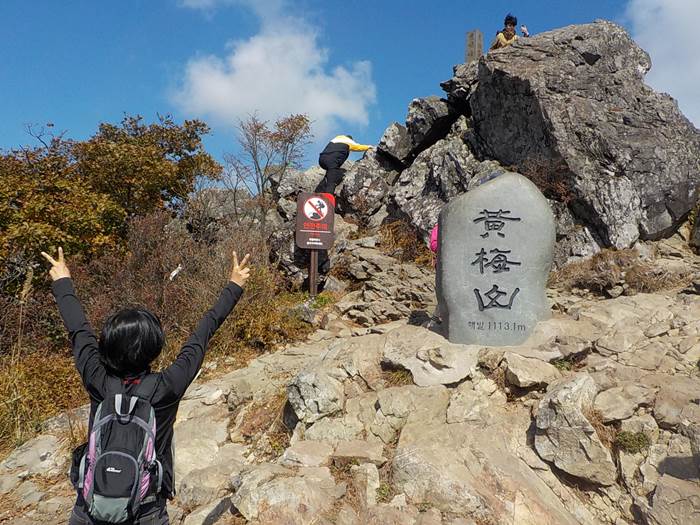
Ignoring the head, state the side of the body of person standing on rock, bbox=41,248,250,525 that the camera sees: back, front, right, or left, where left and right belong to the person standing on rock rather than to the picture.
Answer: back

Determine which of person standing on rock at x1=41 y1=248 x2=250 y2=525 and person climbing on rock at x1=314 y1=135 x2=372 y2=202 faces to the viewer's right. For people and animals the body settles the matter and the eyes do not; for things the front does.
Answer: person climbing on rock at x1=314 y1=135 x2=372 y2=202

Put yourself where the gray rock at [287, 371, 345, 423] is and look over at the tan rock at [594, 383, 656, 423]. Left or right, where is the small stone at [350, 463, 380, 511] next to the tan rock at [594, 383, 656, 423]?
right

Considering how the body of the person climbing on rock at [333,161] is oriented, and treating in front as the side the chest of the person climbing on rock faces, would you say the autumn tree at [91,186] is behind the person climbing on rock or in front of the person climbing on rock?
behind

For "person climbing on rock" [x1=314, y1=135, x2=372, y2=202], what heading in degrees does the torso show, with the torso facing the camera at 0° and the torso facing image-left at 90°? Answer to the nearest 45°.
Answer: approximately 270°

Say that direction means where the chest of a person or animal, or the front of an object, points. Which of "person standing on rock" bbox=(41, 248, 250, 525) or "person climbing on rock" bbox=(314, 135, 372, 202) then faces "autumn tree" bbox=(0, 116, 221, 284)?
"person standing on rock" bbox=(41, 248, 250, 525)

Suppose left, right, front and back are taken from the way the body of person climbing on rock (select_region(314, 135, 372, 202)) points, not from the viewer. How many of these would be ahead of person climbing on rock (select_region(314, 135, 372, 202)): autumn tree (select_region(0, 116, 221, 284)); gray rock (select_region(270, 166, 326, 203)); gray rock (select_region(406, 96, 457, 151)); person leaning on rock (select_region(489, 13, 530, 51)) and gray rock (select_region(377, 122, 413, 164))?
3

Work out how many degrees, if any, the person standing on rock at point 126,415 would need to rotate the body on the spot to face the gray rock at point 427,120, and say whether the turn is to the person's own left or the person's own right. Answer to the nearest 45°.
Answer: approximately 45° to the person's own right

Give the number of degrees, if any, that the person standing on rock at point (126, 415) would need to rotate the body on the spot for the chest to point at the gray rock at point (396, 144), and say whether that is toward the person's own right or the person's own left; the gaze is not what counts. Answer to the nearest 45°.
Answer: approximately 45° to the person's own right

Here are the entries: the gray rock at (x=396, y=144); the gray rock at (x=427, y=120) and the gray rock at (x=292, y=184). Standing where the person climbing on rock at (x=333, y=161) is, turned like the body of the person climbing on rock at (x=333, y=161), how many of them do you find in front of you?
2

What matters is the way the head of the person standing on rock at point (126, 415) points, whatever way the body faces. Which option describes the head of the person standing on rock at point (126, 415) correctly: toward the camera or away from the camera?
away from the camera

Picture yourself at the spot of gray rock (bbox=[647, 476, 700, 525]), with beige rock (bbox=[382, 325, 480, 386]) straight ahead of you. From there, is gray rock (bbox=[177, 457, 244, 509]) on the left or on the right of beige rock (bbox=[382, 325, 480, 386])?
left

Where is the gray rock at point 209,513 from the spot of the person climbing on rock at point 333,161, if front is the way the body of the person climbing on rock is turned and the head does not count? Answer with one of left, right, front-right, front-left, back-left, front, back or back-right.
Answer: right
